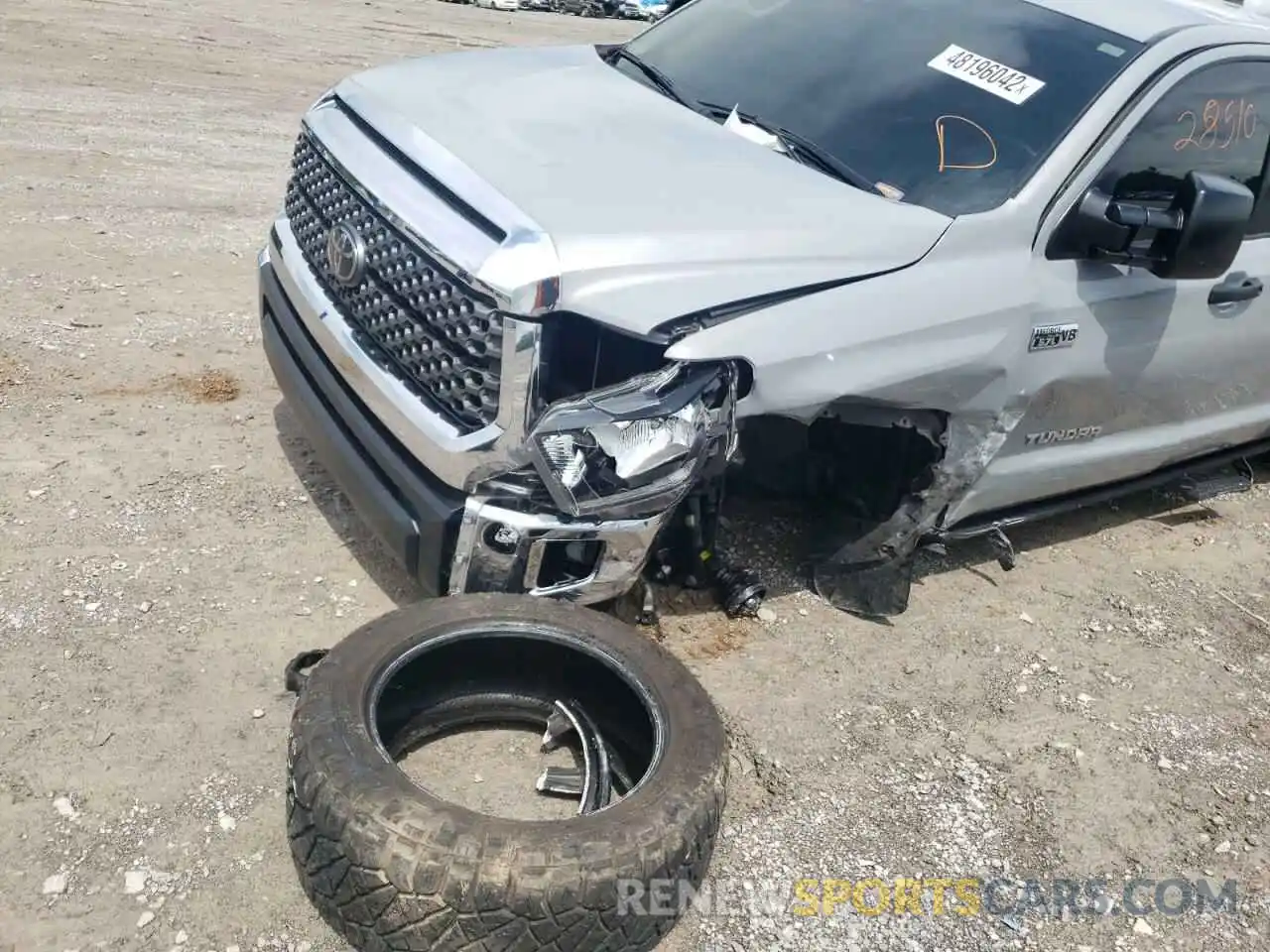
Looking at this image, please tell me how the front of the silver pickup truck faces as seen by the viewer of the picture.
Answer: facing the viewer and to the left of the viewer

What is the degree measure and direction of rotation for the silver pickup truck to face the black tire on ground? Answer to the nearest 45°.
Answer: approximately 45° to its left
